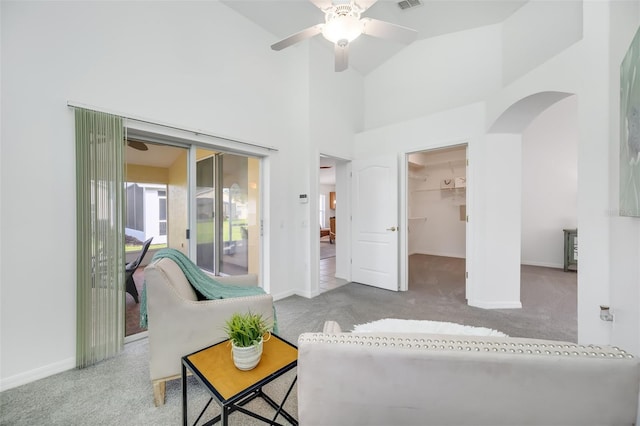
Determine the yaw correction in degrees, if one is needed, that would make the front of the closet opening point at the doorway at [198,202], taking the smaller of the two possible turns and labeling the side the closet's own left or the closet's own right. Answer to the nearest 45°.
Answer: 0° — it already faces it

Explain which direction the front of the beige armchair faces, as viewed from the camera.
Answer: facing to the right of the viewer

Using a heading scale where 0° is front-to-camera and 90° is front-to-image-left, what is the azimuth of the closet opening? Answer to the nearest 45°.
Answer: approximately 45°

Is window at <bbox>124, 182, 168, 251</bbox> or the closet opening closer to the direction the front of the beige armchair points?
the closet opening

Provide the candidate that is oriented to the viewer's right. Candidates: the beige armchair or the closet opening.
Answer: the beige armchair

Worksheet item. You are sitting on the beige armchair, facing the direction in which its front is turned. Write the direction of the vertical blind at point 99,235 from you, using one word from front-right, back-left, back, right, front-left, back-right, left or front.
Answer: back-left

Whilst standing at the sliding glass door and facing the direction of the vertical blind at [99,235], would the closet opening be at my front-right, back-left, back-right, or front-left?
back-left

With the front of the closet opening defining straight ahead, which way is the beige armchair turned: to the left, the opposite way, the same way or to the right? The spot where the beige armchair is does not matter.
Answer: the opposite way
